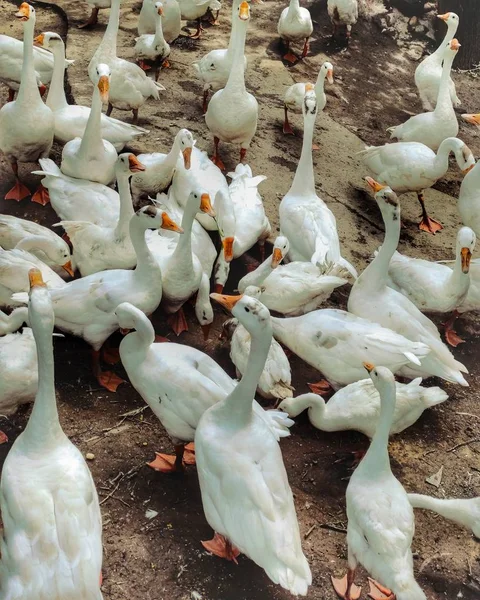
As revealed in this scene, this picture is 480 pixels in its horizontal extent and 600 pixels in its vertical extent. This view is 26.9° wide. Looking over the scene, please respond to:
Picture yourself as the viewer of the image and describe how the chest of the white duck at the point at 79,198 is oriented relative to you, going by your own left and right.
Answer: facing to the right of the viewer

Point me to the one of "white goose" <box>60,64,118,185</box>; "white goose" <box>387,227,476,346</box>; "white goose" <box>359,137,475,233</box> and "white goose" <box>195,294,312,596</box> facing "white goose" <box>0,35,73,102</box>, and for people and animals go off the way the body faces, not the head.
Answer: "white goose" <box>195,294,312,596</box>

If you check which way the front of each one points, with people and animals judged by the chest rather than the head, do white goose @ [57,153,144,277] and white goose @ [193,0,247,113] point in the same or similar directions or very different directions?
same or similar directions

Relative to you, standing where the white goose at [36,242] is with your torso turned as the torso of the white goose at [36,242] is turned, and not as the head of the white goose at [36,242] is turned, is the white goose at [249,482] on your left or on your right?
on your right

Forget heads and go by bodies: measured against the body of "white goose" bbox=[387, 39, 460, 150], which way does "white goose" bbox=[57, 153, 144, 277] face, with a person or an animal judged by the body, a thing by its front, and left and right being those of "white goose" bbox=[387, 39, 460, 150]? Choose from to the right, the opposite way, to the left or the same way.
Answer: the same way

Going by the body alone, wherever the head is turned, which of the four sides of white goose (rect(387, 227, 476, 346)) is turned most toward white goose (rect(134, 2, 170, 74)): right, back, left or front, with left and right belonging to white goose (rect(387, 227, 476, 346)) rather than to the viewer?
back

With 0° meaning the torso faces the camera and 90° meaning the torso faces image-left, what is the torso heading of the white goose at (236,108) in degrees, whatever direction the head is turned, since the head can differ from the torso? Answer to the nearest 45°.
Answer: approximately 0°

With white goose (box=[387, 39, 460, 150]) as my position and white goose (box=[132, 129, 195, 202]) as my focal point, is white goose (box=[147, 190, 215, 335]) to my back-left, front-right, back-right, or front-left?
front-left

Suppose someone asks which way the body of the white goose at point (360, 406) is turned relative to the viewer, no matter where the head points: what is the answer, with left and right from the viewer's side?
facing to the left of the viewer

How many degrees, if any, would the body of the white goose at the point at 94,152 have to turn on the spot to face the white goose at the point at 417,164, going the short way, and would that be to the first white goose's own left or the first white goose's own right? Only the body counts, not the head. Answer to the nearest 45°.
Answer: approximately 90° to the first white goose's own left
